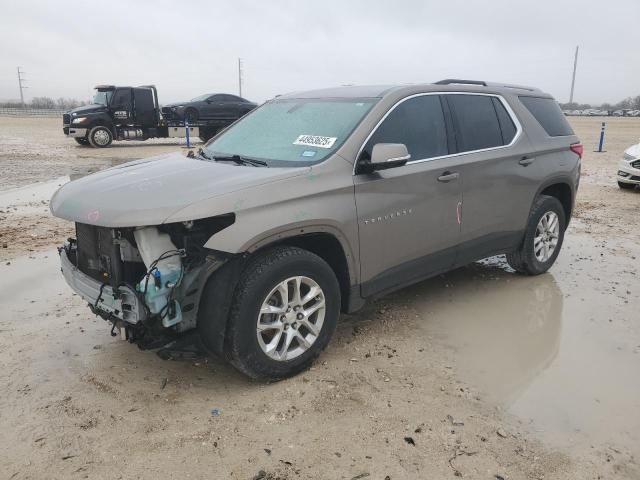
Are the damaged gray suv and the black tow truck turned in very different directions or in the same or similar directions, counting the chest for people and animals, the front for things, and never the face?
same or similar directions

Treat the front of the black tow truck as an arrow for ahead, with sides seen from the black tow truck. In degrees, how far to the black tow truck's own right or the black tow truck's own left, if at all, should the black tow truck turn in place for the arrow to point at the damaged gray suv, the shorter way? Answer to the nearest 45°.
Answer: approximately 90° to the black tow truck's own left

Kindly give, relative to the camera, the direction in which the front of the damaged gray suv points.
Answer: facing the viewer and to the left of the viewer

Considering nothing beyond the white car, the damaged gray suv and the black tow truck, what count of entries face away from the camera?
0

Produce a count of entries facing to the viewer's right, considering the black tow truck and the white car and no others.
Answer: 0

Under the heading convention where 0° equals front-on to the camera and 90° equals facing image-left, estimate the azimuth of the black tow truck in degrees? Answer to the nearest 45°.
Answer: approximately 90°

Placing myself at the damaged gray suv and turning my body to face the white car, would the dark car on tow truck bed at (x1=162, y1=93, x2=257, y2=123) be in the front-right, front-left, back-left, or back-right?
front-left

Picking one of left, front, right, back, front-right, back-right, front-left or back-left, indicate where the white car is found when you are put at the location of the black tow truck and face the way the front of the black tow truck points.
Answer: back-left

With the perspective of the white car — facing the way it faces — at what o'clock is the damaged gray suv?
The damaged gray suv is roughly at 11 o'clock from the white car.

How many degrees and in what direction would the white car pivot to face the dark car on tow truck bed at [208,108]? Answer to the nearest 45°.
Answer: approximately 45° to its right

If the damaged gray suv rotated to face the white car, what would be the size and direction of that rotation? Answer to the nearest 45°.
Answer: approximately 180°

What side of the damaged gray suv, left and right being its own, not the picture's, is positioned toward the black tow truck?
right

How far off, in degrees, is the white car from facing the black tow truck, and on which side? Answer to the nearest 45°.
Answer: approximately 45° to its right

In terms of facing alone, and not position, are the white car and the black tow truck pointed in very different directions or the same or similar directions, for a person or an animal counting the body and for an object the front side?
same or similar directions
